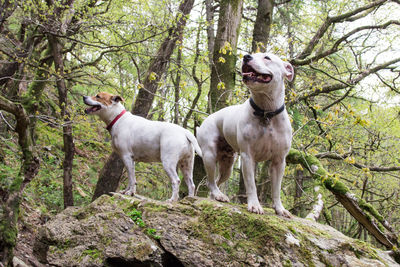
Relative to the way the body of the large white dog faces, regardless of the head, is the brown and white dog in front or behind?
behind

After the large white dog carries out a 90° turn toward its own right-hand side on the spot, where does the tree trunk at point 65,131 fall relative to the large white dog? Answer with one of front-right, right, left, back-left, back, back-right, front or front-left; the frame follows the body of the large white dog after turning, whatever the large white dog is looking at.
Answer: right

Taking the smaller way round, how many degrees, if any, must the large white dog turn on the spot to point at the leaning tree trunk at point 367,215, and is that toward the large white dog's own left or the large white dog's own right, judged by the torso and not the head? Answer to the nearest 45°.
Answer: approximately 90° to the large white dog's own left

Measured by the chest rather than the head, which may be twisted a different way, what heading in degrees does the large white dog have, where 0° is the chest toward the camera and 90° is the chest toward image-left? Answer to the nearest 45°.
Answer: approximately 315°

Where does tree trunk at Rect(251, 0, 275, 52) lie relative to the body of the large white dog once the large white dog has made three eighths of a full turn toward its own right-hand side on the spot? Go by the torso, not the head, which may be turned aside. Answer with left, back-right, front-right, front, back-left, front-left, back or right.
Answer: right

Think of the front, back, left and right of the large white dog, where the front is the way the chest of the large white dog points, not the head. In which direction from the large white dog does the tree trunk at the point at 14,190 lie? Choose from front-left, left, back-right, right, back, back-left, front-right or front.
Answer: back-right

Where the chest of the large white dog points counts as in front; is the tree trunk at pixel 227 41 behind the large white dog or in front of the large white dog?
behind

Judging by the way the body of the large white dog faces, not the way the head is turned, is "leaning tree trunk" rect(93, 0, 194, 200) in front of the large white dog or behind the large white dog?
behind
